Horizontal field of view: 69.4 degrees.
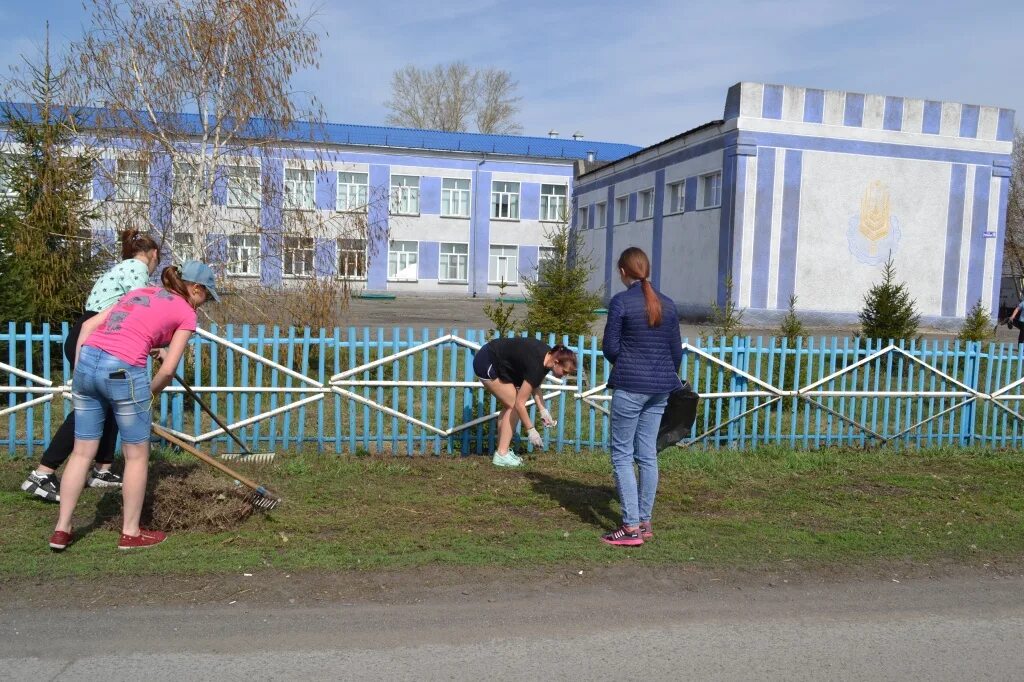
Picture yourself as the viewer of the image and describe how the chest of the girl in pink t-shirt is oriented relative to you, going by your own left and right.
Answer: facing away from the viewer and to the right of the viewer

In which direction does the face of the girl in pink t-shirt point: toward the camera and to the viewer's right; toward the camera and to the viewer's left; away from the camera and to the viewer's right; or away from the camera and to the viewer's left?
away from the camera and to the viewer's right

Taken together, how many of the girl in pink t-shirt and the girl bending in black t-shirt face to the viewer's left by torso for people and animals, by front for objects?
0

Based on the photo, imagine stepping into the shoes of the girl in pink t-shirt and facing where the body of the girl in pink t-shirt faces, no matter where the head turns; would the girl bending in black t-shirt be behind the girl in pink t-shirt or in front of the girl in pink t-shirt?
in front

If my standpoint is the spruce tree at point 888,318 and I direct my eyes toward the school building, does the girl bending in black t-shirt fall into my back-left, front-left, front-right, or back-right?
back-left

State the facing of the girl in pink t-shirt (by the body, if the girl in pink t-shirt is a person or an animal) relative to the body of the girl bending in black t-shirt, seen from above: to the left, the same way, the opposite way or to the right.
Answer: to the left

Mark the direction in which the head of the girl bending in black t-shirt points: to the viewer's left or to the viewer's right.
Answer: to the viewer's right

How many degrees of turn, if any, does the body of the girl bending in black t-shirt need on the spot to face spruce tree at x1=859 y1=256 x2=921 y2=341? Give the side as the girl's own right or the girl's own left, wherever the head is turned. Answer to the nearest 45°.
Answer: approximately 45° to the girl's own left

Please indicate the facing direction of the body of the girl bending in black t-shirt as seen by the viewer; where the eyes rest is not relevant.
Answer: to the viewer's right

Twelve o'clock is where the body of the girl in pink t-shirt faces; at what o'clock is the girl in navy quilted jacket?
The girl in navy quilted jacket is roughly at 2 o'clock from the girl in pink t-shirt.

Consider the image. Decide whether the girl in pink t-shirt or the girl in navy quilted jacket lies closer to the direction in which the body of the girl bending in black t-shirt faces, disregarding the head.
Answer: the girl in navy quilted jacket

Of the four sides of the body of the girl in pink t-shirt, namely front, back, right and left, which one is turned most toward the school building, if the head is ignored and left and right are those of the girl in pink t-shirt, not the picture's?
front

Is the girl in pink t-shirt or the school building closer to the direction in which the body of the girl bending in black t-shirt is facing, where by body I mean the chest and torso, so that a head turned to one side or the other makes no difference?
the school building

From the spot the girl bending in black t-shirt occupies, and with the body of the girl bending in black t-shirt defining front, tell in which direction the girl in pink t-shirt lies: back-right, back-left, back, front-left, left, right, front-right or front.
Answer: back-right
